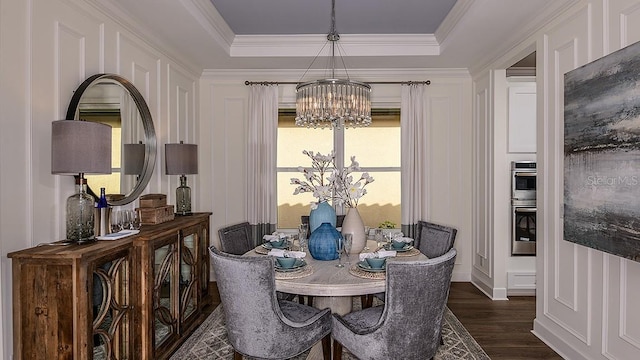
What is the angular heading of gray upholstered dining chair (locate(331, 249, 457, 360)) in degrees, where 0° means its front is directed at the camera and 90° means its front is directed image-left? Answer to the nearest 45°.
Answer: approximately 135°

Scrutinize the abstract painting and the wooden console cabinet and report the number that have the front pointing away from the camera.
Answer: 0

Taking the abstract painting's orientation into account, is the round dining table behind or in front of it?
in front

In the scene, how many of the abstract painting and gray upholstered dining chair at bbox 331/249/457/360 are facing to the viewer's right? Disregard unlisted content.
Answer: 0

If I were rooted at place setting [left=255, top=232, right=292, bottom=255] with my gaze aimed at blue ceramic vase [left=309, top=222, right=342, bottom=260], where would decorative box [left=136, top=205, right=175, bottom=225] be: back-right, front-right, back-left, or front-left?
back-right

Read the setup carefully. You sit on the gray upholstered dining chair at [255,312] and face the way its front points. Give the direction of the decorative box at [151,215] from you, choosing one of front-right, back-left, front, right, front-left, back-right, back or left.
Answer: left

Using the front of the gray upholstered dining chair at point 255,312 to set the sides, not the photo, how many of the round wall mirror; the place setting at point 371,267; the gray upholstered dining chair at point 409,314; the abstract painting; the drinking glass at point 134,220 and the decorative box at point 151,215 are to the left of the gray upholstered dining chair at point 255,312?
3

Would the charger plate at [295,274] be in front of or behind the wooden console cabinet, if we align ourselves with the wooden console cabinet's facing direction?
in front

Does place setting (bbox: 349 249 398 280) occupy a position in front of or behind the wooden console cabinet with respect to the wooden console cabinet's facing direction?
in front

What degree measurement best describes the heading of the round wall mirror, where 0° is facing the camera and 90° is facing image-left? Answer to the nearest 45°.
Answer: approximately 315°

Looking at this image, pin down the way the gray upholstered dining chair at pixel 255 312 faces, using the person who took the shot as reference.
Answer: facing away from the viewer and to the right of the viewer

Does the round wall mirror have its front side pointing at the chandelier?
yes
